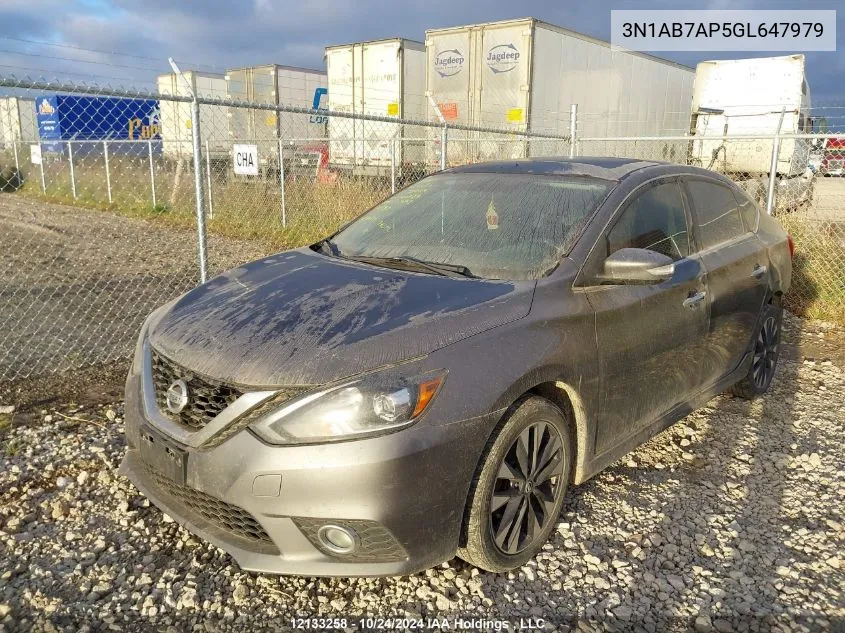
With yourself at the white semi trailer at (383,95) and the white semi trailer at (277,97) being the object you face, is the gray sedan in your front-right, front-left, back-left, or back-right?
back-left

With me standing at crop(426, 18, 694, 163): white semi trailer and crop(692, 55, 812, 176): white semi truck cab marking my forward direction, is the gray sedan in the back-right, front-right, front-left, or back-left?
back-right

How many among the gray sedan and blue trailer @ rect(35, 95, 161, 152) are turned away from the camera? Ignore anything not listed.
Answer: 0

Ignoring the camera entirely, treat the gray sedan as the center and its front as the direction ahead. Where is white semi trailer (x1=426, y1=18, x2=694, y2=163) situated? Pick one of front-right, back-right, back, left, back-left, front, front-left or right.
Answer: back-right

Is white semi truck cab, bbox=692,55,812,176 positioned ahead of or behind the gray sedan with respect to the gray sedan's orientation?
behind

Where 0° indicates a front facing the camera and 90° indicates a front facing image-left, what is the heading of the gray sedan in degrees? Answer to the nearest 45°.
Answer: approximately 45°
